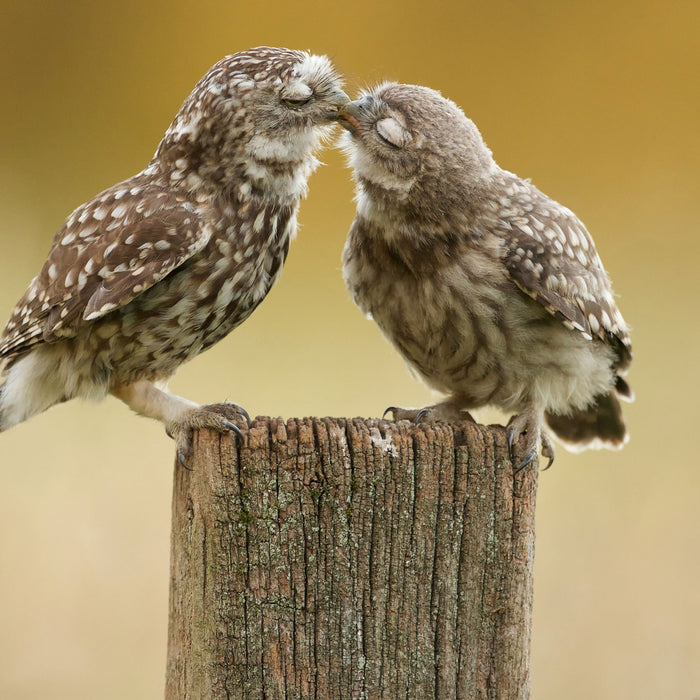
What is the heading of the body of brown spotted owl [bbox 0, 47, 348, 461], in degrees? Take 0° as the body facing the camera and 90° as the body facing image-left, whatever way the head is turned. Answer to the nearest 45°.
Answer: approximately 270°

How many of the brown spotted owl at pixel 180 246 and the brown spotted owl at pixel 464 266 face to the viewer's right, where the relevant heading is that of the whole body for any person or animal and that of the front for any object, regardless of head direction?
1

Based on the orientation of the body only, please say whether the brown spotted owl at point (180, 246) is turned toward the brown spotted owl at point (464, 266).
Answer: yes
